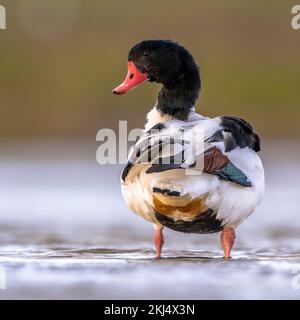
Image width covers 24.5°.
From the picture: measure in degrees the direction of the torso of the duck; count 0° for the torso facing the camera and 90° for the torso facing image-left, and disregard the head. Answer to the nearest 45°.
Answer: approximately 180°
